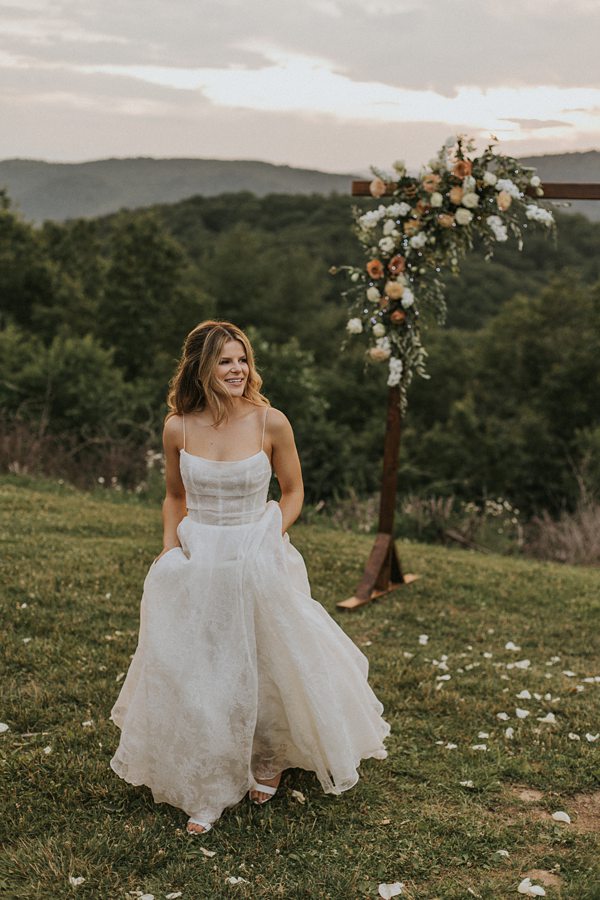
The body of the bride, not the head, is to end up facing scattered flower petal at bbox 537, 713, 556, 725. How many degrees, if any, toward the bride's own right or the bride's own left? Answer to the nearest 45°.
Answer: approximately 135° to the bride's own left

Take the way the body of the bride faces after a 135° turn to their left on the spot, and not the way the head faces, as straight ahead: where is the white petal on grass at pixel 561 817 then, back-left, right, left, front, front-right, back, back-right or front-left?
front-right

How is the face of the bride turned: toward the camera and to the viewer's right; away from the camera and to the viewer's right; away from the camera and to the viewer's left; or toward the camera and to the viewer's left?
toward the camera and to the viewer's right

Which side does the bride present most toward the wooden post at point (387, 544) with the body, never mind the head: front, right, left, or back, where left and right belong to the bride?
back

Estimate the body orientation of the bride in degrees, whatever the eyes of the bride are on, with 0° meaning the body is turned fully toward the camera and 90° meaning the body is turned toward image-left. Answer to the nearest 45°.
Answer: approximately 0°

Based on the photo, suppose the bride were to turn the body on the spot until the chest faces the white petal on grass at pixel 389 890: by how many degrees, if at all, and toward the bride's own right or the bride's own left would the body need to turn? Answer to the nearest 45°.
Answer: approximately 45° to the bride's own left

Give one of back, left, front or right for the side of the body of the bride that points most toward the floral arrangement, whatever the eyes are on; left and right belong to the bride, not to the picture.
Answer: back
